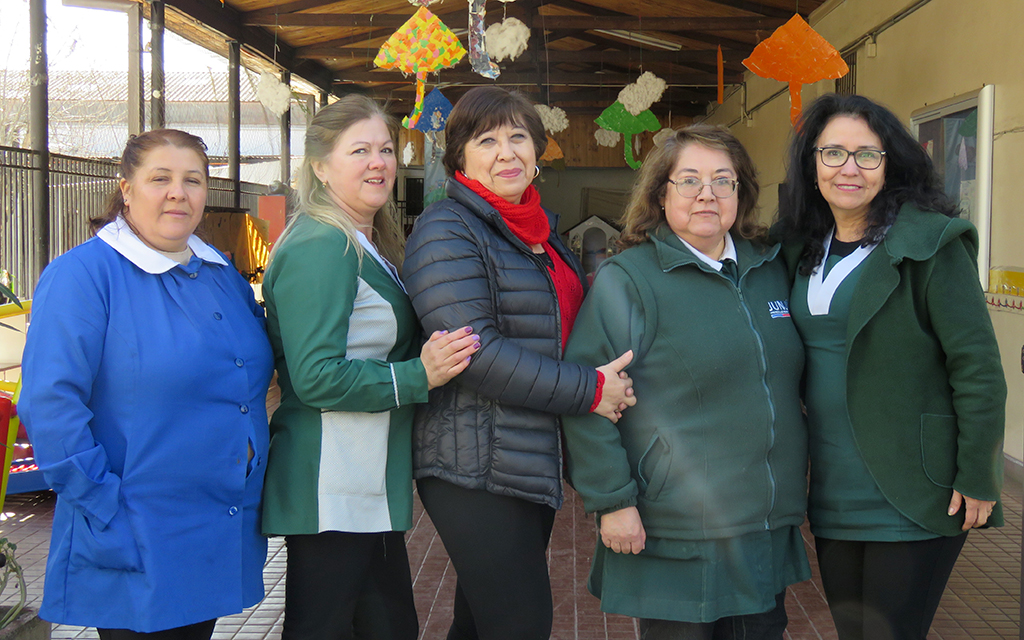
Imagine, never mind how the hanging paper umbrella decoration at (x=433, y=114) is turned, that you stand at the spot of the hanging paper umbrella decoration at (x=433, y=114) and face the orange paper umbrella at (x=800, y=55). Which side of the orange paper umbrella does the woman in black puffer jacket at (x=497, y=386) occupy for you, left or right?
right

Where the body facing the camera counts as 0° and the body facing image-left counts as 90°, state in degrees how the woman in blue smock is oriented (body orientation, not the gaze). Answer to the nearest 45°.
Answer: approximately 315°

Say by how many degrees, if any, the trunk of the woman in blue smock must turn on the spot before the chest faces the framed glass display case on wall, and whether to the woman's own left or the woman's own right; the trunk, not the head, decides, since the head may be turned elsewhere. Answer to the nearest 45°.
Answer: approximately 90° to the woman's own left

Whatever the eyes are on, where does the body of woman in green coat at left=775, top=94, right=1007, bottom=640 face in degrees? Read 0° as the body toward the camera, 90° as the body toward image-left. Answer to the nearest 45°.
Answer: approximately 45°

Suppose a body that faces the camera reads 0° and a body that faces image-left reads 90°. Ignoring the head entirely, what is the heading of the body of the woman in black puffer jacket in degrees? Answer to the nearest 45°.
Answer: approximately 315°

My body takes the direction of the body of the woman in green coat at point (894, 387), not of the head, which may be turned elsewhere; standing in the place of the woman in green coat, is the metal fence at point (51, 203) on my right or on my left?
on my right

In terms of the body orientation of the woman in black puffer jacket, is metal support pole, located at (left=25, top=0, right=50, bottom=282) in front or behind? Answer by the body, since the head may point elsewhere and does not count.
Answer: behind

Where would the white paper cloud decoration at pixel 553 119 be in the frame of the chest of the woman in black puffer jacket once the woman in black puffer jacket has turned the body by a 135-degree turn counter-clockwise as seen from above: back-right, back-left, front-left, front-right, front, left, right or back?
front
